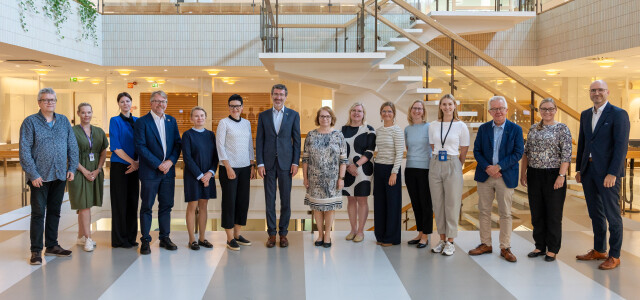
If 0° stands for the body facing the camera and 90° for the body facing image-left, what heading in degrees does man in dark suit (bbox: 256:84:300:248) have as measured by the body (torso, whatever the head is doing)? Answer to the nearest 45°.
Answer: approximately 0°

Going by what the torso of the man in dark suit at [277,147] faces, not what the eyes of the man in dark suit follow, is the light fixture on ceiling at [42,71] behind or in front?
behind

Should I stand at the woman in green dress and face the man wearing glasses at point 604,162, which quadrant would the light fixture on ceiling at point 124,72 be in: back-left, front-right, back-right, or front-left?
back-left

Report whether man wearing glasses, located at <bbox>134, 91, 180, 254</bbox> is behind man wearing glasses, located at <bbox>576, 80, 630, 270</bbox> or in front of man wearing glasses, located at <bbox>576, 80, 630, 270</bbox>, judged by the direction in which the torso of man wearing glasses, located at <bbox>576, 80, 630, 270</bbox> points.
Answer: in front

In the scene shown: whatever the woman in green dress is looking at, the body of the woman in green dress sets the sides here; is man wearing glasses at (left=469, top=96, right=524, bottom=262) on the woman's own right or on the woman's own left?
on the woman's own left

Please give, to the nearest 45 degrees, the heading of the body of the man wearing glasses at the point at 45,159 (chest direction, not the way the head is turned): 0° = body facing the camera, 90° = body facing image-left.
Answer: approximately 315°

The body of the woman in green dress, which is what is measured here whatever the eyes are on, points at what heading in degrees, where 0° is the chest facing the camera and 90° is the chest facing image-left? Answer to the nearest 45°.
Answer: approximately 0°

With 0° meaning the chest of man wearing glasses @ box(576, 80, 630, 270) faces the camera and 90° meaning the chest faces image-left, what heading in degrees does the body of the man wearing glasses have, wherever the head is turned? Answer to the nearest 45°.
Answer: approximately 45°

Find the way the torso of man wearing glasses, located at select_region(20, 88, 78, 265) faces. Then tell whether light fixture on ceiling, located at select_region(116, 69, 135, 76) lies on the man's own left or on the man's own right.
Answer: on the man's own left
